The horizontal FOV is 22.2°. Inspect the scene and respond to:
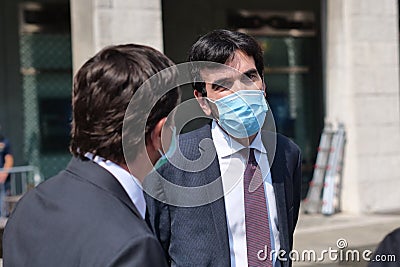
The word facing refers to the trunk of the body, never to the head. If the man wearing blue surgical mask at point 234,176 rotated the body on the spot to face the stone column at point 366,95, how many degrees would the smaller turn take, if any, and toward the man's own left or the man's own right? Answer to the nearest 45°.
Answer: approximately 135° to the man's own left

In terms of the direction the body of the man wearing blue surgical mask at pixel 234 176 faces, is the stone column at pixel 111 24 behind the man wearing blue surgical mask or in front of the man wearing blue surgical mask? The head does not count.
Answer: behind

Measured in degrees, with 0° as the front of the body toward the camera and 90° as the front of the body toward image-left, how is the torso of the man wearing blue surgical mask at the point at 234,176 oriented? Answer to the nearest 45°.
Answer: approximately 315°
